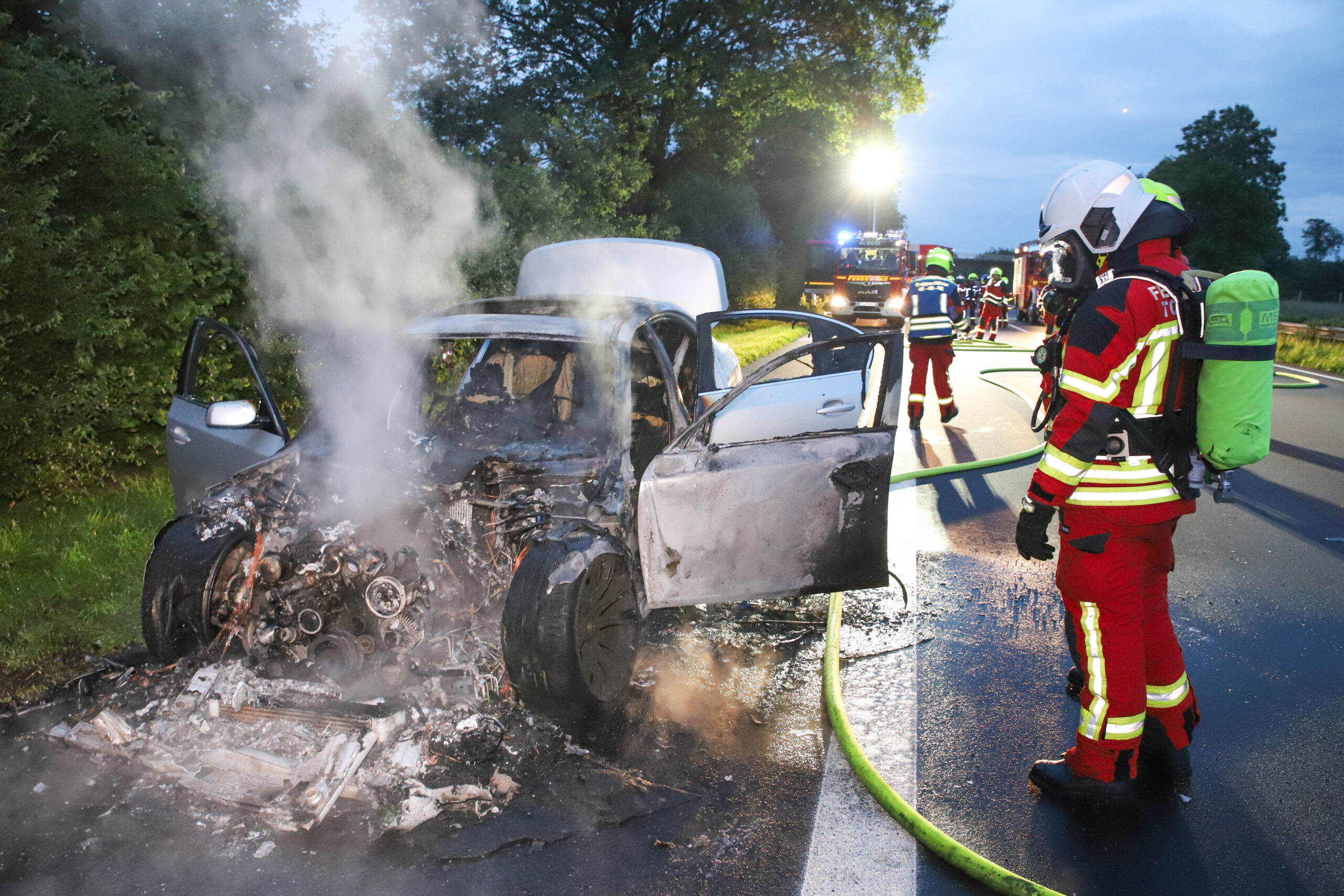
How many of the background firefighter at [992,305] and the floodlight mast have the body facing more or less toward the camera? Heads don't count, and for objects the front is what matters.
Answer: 2

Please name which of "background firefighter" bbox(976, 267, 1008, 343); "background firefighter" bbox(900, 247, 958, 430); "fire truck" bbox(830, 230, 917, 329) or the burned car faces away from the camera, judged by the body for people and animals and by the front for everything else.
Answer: "background firefighter" bbox(900, 247, 958, 430)

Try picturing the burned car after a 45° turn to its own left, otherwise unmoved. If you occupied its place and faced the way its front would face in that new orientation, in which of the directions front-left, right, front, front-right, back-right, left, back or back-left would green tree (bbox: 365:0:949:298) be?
back

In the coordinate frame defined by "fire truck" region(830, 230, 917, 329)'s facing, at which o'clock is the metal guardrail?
The metal guardrail is roughly at 10 o'clock from the fire truck.

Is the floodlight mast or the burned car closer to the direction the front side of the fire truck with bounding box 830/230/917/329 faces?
the burned car

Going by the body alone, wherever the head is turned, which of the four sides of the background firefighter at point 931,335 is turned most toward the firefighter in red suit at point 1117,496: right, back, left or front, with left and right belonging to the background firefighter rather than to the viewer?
back

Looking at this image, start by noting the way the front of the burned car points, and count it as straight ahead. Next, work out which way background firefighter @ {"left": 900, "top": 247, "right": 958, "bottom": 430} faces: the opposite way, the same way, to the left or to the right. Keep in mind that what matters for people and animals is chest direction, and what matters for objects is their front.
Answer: the opposite way

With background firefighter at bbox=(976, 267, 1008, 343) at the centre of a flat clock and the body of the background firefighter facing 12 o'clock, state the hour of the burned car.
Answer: The burned car is roughly at 12 o'clock from the background firefighter.

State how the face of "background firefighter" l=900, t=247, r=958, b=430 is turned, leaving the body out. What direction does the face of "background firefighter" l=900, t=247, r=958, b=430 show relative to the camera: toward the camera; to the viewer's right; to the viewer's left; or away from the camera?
away from the camera

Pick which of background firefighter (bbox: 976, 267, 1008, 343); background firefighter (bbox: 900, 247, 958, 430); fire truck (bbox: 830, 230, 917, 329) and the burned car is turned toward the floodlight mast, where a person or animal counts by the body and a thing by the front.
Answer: background firefighter (bbox: 900, 247, 958, 430)

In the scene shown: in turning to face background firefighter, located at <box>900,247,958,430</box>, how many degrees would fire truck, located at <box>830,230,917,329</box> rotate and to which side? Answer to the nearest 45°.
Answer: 0° — it already faces them

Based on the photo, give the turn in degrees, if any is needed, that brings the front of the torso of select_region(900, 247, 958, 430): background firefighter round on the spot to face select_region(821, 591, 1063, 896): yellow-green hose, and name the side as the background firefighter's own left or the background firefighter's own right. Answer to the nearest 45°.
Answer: approximately 180°
